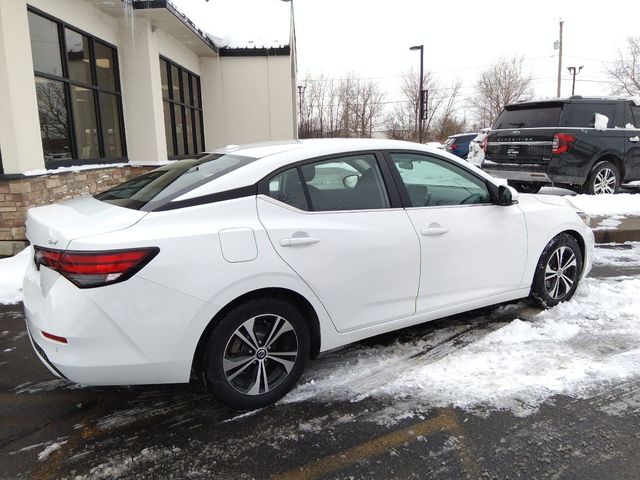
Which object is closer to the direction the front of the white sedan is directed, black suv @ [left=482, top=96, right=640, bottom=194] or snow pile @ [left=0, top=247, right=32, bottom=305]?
the black suv

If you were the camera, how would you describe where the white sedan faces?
facing away from the viewer and to the right of the viewer

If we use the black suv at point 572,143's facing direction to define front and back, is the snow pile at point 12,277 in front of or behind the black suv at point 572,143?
behind

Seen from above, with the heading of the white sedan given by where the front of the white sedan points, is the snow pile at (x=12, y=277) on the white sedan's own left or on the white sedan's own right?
on the white sedan's own left

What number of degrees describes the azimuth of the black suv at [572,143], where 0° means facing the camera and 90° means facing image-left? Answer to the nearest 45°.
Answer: approximately 225°

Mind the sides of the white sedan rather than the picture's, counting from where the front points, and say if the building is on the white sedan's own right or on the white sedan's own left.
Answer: on the white sedan's own left
